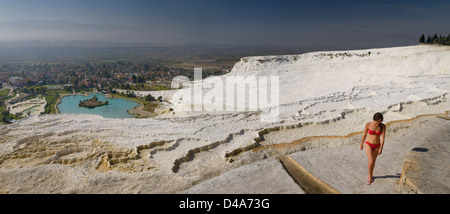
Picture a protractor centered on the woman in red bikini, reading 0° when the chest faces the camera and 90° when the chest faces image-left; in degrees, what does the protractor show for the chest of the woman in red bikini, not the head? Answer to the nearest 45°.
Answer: approximately 0°
